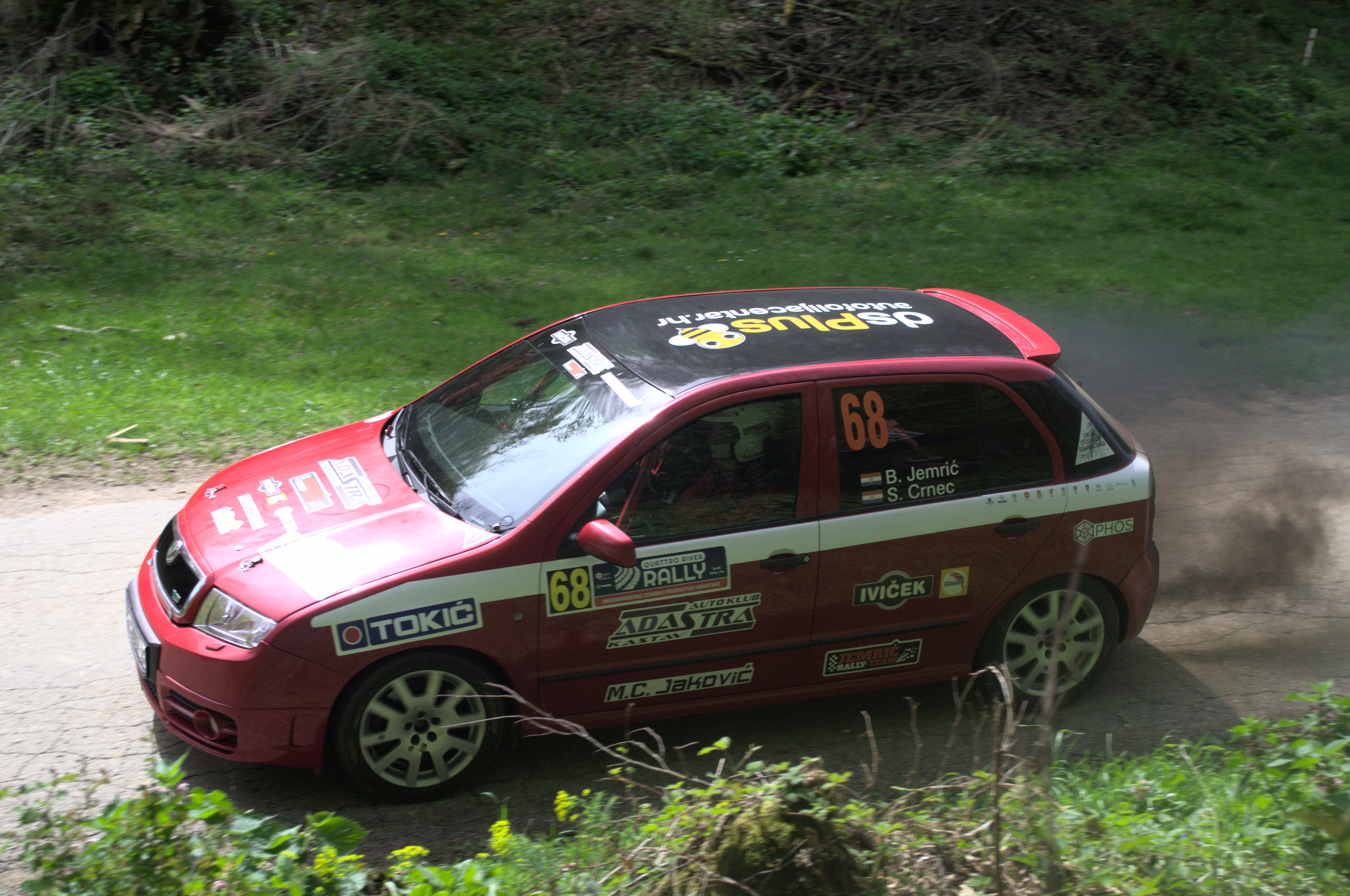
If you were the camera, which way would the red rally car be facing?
facing the viewer and to the left of the viewer
